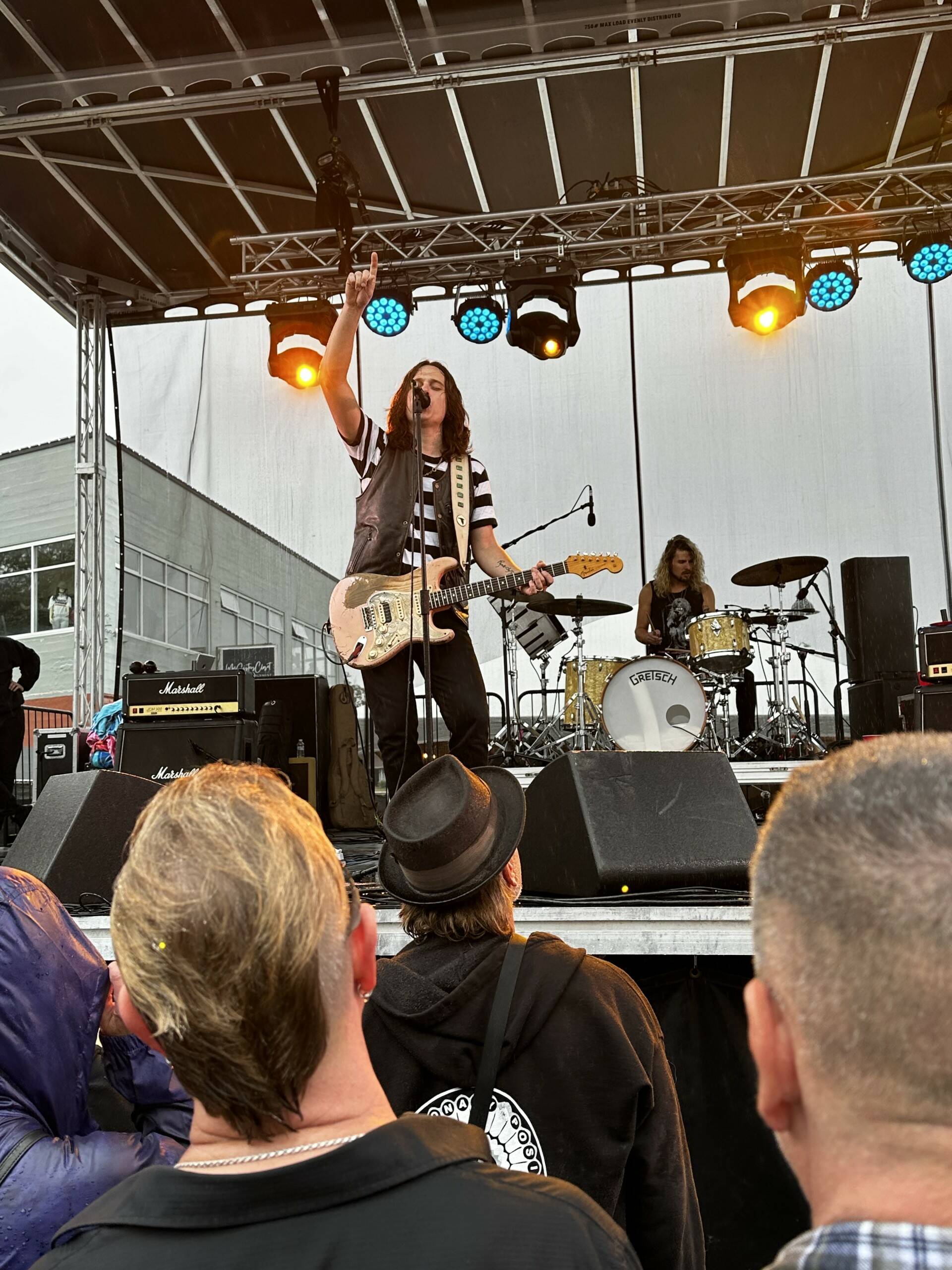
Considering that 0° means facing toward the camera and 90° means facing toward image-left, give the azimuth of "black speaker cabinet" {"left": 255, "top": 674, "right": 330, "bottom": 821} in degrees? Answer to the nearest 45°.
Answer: approximately 0°

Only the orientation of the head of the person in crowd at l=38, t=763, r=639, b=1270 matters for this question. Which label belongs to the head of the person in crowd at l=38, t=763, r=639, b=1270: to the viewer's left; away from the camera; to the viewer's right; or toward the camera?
away from the camera

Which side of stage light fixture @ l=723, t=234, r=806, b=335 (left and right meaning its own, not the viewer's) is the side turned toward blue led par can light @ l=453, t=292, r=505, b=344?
right

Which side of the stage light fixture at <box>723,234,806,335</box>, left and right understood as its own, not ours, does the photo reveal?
front

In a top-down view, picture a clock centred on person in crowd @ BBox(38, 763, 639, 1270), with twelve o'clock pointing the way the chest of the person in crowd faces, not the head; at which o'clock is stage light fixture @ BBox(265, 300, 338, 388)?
The stage light fixture is roughly at 12 o'clock from the person in crowd.

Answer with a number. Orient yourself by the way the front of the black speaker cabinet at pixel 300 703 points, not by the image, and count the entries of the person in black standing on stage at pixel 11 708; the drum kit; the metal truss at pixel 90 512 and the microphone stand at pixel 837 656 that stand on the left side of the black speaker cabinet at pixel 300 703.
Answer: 2

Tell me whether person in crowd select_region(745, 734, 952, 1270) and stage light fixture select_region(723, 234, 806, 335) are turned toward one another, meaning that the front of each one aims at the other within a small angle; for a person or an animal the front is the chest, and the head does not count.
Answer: yes

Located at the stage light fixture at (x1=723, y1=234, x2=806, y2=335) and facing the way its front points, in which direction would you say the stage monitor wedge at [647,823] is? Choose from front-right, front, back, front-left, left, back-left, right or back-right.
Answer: front

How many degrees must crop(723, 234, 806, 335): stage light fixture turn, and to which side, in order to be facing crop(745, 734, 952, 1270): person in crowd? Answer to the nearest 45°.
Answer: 0° — it already faces them

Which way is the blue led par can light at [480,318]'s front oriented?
toward the camera

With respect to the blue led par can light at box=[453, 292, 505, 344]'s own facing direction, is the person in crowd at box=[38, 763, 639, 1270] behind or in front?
in front

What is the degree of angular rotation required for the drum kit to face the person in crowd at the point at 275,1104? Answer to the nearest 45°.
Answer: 0° — it already faces them

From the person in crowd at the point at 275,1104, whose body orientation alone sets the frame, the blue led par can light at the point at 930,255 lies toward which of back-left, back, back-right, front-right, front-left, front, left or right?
front-right
